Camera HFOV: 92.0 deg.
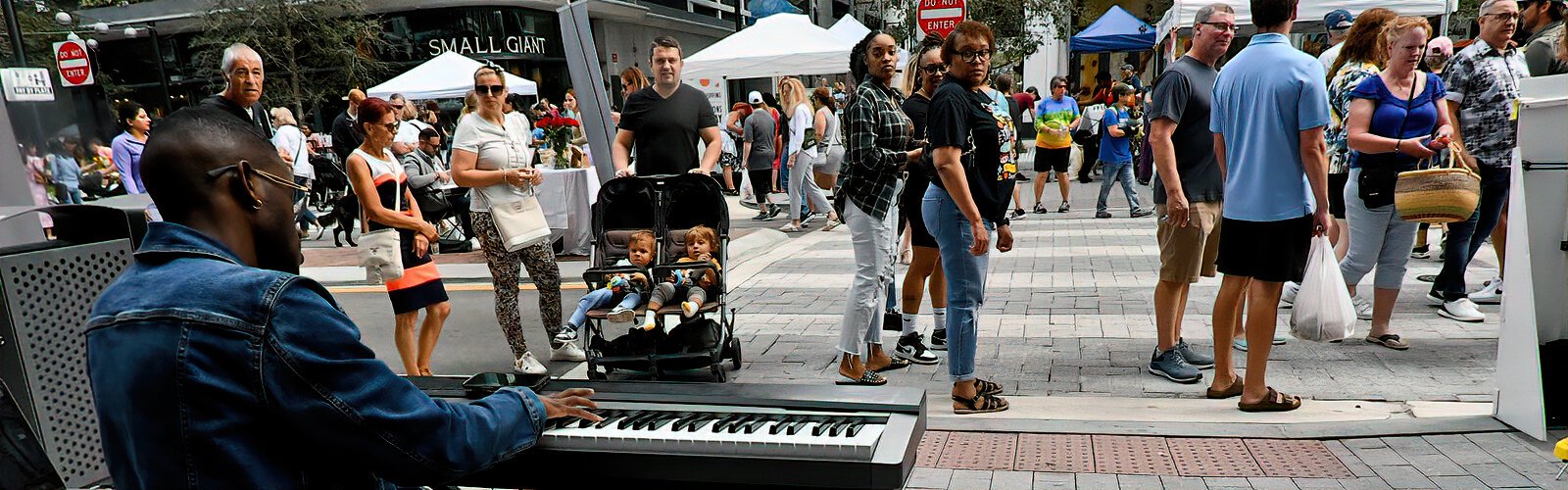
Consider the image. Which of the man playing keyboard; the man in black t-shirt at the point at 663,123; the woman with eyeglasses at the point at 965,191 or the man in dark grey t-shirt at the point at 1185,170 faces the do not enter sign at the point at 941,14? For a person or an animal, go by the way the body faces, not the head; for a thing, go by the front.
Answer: the man playing keyboard

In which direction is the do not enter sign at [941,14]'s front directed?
toward the camera

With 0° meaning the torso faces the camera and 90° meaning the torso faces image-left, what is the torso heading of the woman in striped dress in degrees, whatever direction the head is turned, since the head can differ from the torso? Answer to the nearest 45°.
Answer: approximately 315°

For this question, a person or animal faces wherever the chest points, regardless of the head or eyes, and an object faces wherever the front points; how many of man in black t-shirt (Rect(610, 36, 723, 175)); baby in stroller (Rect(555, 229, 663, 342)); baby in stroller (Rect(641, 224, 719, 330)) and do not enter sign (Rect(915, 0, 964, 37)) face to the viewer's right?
0

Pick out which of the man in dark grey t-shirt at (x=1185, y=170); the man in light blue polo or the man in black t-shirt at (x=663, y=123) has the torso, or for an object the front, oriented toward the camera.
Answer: the man in black t-shirt at (x=663, y=123)

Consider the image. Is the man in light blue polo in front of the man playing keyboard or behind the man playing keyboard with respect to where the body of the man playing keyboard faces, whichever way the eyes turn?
in front

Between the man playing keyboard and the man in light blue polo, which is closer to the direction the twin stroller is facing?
the man playing keyboard

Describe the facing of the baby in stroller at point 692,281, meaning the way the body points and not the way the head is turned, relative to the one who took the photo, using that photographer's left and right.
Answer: facing the viewer and to the left of the viewer

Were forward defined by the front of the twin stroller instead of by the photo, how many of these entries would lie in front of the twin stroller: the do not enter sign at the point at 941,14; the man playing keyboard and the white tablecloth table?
1

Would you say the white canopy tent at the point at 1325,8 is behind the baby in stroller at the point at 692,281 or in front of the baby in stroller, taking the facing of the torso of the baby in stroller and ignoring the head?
behind

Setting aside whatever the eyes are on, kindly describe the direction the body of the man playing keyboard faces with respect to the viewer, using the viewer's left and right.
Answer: facing away from the viewer and to the right of the viewer

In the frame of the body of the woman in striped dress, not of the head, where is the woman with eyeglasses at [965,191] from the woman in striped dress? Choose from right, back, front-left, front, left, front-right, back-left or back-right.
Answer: front
